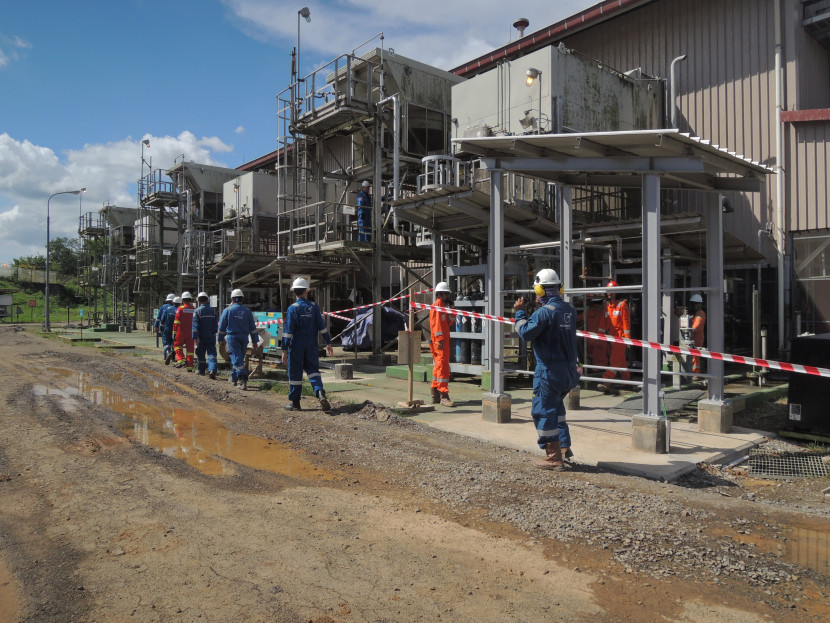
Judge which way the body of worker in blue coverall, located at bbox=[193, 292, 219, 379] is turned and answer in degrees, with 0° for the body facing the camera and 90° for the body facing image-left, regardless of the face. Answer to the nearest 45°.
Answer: approximately 180°

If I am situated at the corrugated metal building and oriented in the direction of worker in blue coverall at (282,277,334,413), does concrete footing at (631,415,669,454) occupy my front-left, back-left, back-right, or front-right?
front-left

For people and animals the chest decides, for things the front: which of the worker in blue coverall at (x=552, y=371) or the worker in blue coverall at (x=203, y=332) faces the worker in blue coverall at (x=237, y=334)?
the worker in blue coverall at (x=552, y=371)

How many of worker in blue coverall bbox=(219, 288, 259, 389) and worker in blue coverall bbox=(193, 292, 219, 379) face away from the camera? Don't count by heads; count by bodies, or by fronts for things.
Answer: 2

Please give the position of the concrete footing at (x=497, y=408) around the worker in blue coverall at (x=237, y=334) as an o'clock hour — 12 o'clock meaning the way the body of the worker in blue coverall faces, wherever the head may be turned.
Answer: The concrete footing is roughly at 5 o'clock from the worker in blue coverall.

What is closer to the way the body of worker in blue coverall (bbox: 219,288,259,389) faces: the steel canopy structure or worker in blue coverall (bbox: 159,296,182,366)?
the worker in blue coverall

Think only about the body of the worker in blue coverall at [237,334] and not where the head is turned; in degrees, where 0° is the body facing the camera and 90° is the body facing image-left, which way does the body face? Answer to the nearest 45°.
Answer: approximately 180°

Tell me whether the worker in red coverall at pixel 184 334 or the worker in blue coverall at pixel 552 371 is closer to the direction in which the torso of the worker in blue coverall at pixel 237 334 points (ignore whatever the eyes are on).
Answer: the worker in red coverall

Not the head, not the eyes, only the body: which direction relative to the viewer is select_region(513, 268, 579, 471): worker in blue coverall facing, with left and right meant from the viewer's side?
facing away from the viewer and to the left of the viewer

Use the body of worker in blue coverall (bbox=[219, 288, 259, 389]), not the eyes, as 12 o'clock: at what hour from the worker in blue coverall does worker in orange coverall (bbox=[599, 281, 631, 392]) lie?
The worker in orange coverall is roughly at 4 o'clock from the worker in blue coverall.

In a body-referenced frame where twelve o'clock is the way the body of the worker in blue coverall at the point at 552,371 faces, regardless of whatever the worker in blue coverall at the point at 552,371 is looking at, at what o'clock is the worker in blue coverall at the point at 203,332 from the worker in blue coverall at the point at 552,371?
the worker in blue coverall at the point at 203,332 is roughly at 12 o'clock from the worker in blue coverall at the point at 552,371.

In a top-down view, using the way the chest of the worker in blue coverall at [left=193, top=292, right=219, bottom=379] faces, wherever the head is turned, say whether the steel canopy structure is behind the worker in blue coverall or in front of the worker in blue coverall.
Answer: behind

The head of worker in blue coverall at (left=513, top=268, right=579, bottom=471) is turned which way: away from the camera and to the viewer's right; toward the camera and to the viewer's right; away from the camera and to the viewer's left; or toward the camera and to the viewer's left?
away from the camera and to the viewer's left

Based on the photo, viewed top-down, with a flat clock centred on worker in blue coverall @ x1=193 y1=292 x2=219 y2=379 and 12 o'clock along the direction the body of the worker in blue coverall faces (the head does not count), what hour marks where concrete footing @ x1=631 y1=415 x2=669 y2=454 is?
The concrete footing is roughly at 5 o'clock from the worker in blue coverall.
